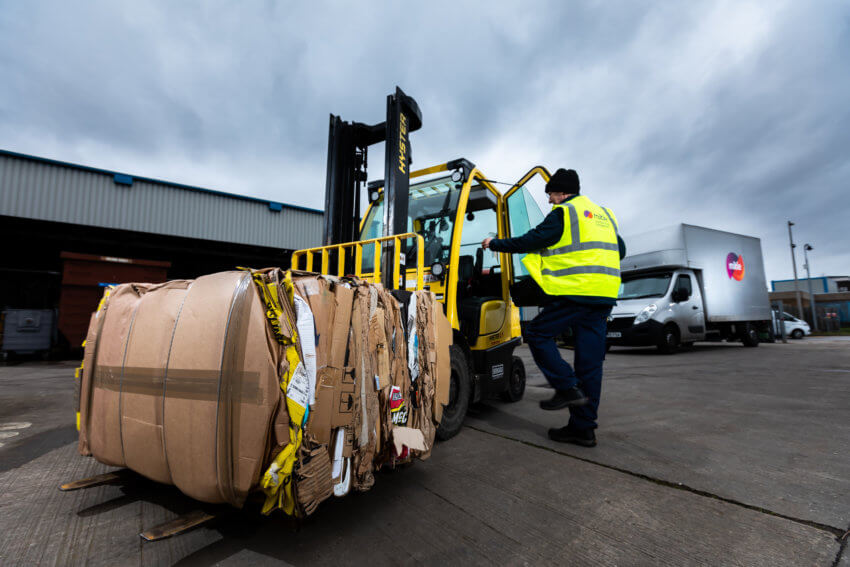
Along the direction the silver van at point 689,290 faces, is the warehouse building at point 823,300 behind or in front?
behind

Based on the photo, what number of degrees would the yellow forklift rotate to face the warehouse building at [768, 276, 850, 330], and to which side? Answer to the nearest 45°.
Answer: approximately 180°

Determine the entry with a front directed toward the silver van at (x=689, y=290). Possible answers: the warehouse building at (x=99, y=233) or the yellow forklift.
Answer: the warehouse building

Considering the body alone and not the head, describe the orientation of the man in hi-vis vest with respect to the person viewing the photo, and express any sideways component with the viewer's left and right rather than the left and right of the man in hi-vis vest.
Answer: facing away from the viewer and to the left of the viewer

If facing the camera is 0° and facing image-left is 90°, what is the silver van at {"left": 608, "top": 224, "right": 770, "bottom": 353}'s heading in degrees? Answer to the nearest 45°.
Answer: approximately 45°

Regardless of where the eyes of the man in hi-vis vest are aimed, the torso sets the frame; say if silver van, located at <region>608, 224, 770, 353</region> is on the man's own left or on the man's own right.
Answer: on the man's own right

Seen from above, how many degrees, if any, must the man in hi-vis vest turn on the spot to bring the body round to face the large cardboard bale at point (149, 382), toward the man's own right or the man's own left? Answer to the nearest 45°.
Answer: approximately 90° to the man's own left

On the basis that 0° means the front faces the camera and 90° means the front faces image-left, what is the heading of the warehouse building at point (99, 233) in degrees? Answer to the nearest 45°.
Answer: approximately 315°
